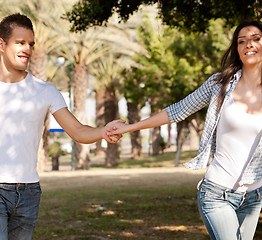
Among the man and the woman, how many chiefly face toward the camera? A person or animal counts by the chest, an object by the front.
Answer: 2

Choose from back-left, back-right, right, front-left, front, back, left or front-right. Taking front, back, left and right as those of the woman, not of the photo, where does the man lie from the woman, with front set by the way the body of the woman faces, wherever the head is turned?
right

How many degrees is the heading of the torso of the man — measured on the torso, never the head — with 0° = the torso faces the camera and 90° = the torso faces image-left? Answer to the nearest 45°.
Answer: approximately 0°

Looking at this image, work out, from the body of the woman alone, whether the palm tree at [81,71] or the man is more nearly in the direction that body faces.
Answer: the man

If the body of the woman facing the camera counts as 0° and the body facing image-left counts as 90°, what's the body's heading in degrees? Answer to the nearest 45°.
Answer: approximately 0°

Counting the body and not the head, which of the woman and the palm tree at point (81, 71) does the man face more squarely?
the woman

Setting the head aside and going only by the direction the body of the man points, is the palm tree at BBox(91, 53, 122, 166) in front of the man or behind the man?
behind

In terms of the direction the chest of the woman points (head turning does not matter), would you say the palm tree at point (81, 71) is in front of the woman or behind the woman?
behind

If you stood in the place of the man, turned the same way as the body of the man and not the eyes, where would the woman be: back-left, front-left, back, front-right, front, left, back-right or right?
left

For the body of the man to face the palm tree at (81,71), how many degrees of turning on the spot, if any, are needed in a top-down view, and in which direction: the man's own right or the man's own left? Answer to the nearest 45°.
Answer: approximately 180°
